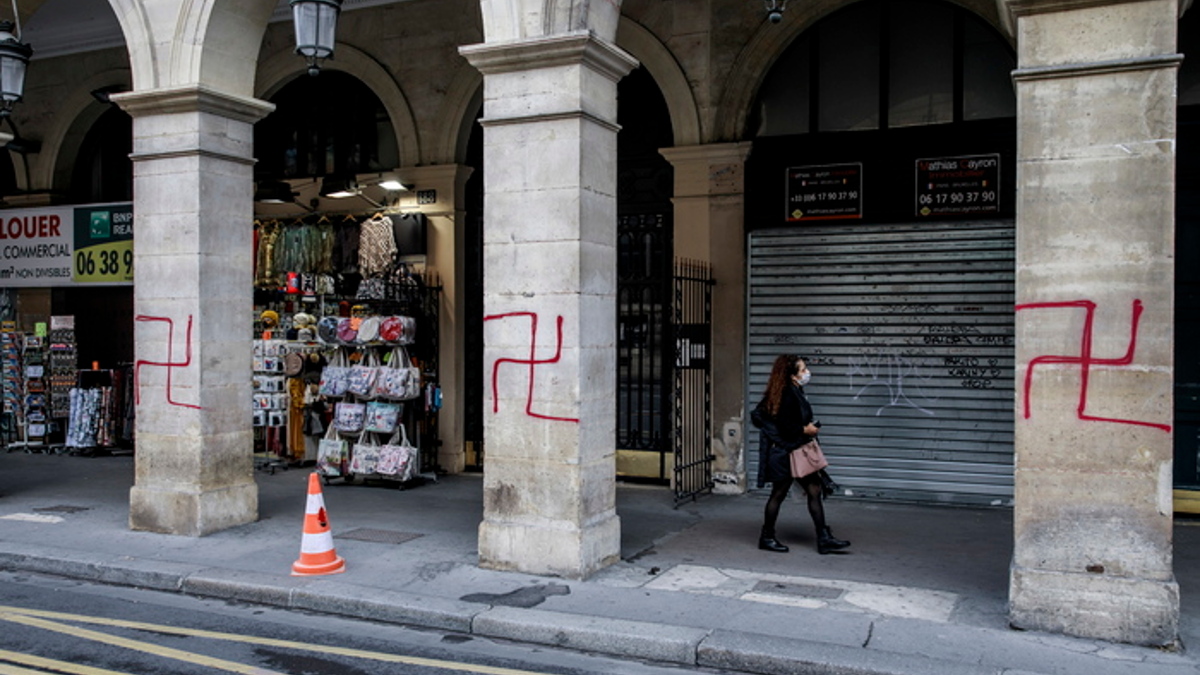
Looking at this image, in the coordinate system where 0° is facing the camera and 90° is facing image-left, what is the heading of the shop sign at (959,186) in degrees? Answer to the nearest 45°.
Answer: approximately 0°

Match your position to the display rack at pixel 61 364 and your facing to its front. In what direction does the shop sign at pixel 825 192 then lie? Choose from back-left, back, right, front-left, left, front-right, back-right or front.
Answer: front-left

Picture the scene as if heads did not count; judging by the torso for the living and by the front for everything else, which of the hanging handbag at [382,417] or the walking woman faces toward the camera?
the hanging handbag

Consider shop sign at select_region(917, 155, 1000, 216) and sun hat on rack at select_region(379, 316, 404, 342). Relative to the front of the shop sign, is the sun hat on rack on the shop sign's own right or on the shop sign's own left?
on the shop sign's own right

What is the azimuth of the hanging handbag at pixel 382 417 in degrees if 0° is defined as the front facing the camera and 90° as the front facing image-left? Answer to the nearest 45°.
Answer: approximately 0°

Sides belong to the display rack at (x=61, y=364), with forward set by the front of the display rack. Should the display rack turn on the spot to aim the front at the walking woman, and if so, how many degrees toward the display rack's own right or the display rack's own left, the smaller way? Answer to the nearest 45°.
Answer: approximately 45° to the display rack's own left

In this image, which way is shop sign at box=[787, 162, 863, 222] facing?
toward the camera

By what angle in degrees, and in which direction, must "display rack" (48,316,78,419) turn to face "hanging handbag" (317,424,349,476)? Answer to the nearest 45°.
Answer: approximately 45° to its left

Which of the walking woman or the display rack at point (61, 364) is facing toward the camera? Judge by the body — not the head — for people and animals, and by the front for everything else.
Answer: the display rack

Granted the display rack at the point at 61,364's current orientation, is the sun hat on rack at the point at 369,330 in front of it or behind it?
in front

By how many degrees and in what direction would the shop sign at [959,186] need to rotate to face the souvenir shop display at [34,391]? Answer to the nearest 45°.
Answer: approximately 90° to its right

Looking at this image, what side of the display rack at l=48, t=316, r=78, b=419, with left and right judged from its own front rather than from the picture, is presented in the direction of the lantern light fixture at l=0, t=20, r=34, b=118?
front
